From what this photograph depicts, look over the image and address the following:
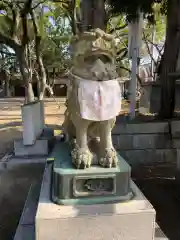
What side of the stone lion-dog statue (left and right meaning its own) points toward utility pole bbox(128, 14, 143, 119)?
back

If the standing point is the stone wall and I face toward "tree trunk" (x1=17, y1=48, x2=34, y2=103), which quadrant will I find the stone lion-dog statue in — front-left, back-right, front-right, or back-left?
back-left

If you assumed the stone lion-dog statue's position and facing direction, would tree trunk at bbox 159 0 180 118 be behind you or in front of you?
behind

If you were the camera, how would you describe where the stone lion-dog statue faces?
facing the viewer

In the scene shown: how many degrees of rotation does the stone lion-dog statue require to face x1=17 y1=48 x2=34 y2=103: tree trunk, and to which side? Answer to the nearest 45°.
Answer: approximately 180°

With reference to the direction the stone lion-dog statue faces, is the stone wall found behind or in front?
behind

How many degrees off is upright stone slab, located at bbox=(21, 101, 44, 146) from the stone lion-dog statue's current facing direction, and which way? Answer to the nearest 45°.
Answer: approximately 135° to its right

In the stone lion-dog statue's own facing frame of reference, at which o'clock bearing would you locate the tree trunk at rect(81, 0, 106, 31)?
The tree trunk is roughly at 6 o'clock from the stone lion-dog statue.

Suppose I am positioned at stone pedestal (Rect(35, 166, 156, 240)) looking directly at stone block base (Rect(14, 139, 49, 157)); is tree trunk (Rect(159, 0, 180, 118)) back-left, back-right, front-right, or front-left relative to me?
front-right

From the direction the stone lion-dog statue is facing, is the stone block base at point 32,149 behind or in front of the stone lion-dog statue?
behind
